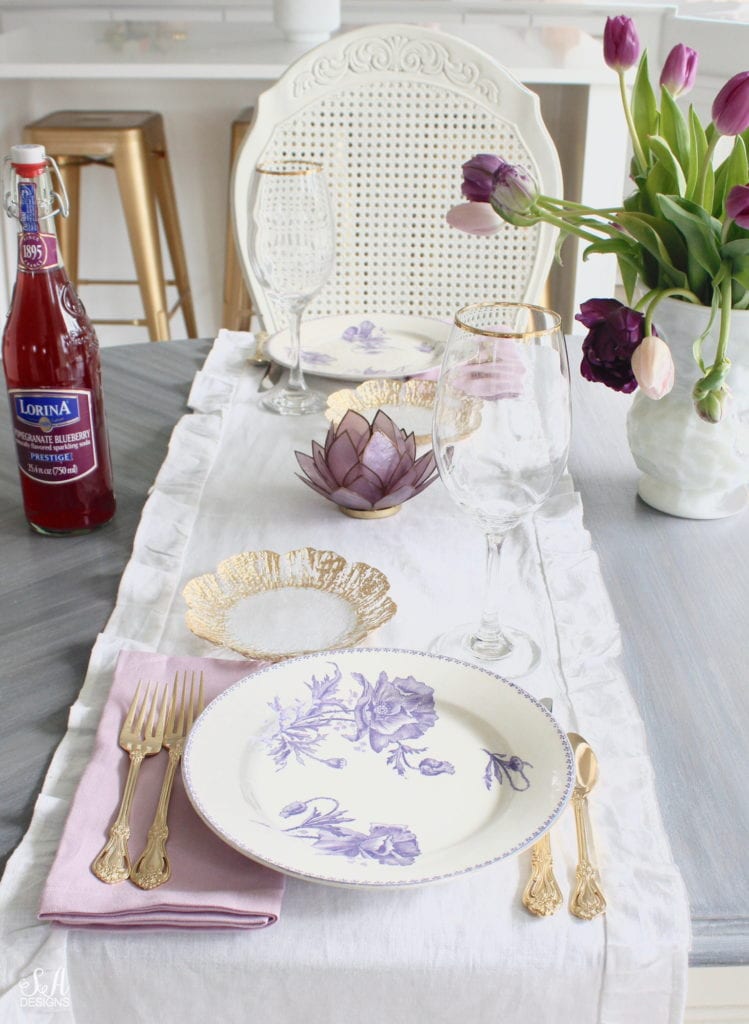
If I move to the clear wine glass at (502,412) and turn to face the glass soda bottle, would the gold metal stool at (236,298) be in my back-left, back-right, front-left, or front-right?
front-right

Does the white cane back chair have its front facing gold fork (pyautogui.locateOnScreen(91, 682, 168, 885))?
yes

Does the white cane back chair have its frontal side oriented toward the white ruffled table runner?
yes

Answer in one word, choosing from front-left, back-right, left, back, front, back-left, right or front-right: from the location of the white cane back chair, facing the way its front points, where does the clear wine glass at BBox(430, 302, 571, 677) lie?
front

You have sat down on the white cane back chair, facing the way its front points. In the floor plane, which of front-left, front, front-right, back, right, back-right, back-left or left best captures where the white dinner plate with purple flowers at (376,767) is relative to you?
front

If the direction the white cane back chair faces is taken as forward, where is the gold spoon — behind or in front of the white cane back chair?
in front

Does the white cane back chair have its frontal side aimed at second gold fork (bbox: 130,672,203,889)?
yes

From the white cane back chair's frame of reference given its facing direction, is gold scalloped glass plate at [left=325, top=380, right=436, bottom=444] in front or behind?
in front

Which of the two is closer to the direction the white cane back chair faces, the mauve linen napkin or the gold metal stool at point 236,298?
the mauve linen napkin

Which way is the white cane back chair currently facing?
toward the camera

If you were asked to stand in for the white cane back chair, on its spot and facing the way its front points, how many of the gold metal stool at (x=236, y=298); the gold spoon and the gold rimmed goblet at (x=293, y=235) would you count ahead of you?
2

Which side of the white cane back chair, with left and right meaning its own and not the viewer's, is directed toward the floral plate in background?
front

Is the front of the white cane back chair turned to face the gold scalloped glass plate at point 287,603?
yes
